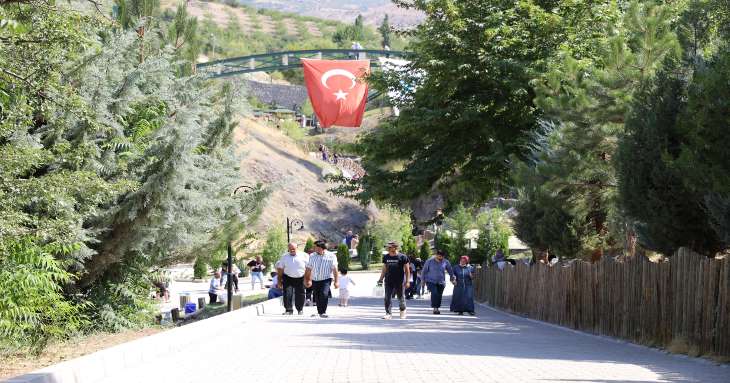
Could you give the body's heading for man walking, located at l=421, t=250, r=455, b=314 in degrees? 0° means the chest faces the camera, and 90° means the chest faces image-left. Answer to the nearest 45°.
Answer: approximately 0°

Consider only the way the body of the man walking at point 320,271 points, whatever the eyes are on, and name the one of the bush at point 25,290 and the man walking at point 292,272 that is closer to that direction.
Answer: the bush

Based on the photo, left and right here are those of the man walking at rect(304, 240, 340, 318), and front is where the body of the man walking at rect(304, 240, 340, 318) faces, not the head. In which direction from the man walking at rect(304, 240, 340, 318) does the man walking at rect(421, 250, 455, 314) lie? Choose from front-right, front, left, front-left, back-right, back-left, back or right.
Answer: back-left

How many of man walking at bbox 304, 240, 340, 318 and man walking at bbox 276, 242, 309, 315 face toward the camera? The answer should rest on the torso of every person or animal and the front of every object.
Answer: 2
